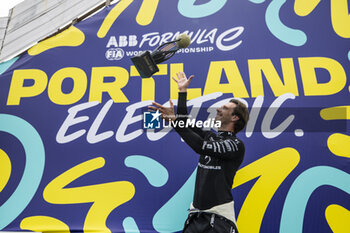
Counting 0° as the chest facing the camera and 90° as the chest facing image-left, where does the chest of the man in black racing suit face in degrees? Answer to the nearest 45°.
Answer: approximately 45°

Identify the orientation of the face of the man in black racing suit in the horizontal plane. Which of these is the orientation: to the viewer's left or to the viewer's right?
to the viewer's left
